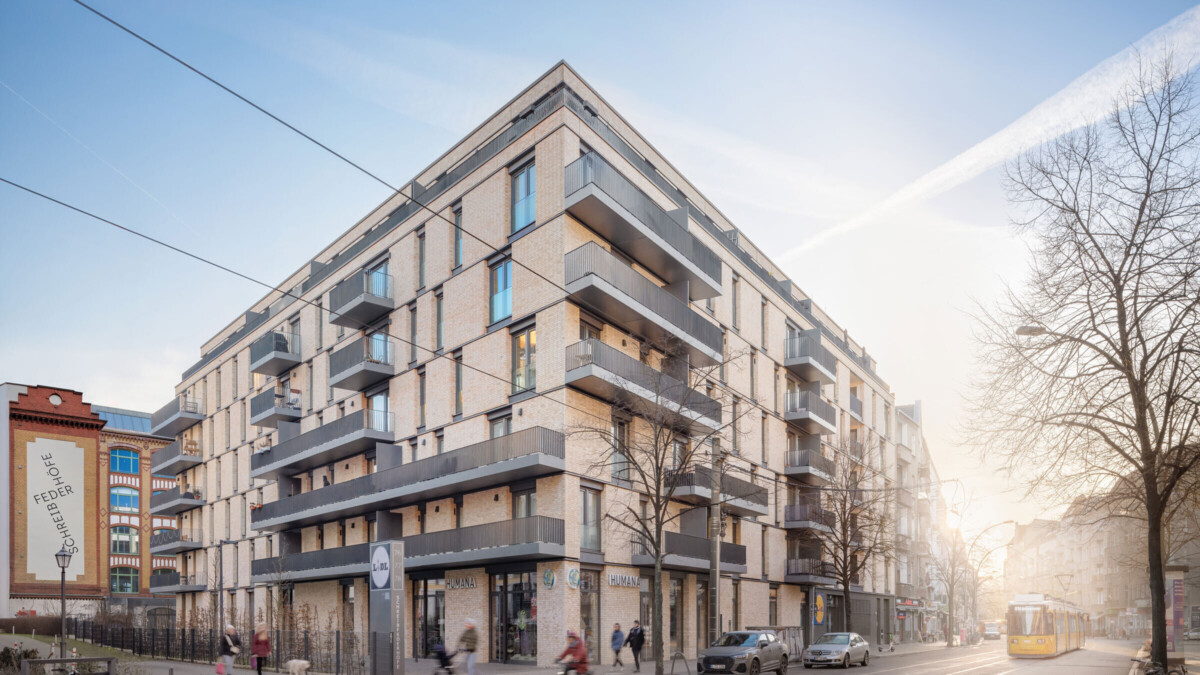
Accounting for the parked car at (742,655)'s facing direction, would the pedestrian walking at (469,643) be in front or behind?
in front

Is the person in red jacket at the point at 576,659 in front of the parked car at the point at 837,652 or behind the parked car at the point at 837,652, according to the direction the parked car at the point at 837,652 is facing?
in front

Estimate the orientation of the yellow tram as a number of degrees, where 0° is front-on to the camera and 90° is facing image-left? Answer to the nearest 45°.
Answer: approximately 45°

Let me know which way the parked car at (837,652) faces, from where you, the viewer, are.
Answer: facing the viewer and to the left of the viewer

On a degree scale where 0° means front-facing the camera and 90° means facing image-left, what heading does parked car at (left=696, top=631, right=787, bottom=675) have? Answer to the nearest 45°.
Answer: approximately 45°

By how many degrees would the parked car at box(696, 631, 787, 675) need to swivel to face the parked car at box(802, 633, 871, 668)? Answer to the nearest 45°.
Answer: approximately 135° to its right
